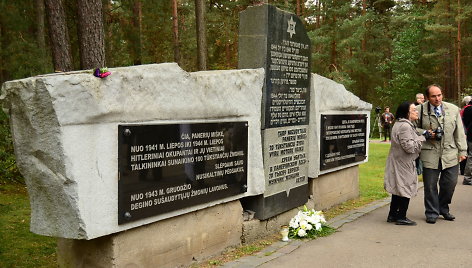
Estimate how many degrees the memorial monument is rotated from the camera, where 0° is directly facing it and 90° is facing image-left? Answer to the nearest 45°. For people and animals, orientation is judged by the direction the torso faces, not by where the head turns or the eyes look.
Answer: approximately 315°

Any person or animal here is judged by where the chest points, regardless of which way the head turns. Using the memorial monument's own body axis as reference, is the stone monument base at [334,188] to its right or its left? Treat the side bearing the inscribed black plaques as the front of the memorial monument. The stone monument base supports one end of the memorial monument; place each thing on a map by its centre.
on its left

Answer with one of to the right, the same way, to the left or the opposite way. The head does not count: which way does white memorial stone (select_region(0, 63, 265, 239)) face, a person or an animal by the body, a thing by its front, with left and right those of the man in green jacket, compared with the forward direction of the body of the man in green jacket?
to the left

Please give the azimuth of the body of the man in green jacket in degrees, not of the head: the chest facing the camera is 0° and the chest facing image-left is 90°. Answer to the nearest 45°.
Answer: approximately 0°

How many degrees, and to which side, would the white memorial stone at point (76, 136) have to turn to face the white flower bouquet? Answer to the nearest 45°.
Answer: approximately 90° to its left

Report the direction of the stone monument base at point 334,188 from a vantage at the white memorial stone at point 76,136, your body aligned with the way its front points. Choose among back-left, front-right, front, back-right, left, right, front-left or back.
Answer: left

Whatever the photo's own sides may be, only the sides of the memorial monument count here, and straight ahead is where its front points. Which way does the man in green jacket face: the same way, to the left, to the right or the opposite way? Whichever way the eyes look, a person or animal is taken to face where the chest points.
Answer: to the right
